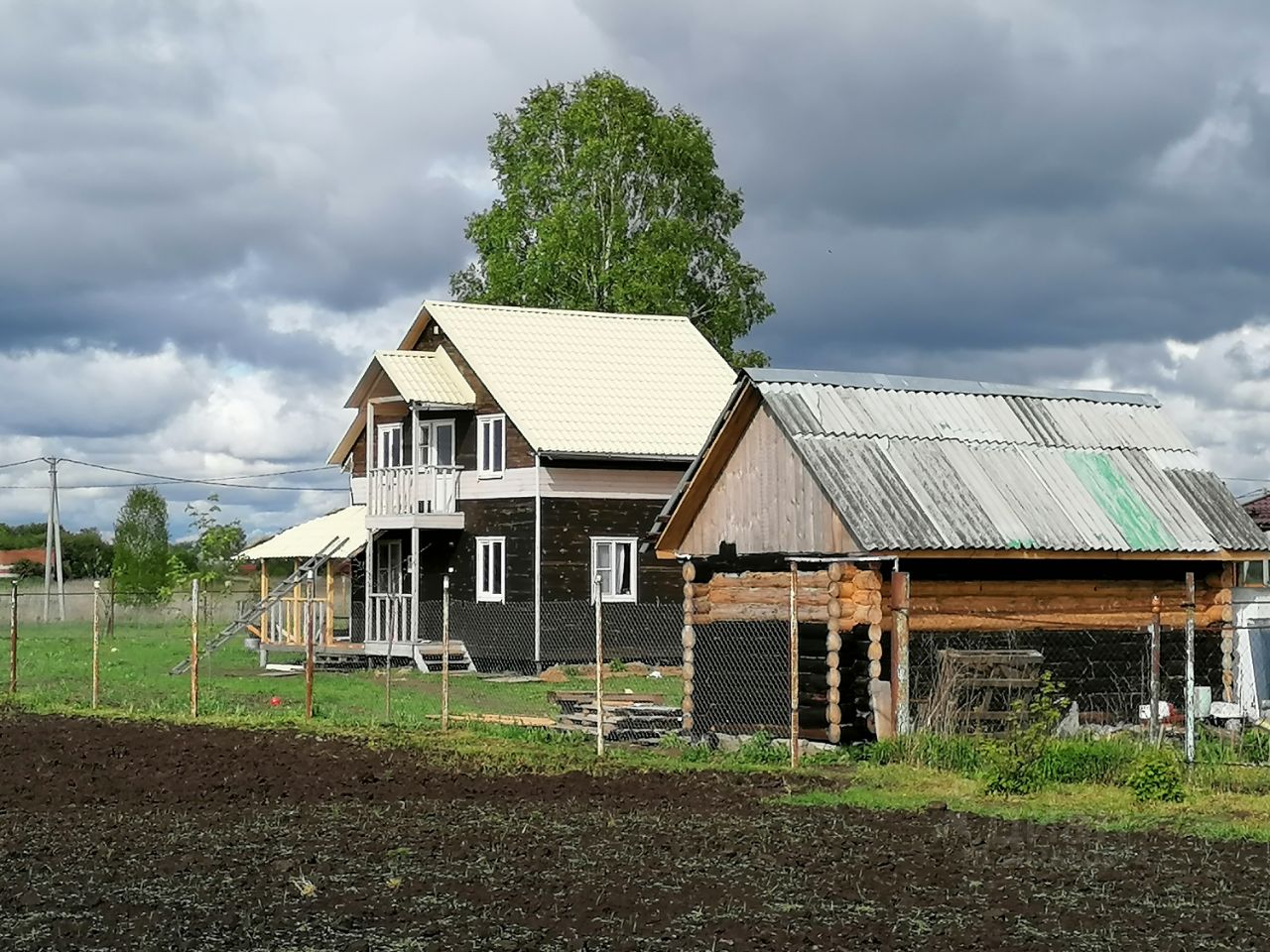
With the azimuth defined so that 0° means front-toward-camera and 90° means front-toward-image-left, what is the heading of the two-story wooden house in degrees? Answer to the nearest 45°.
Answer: approximately 45°

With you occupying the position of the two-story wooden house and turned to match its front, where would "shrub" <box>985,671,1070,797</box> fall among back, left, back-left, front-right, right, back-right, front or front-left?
front-left

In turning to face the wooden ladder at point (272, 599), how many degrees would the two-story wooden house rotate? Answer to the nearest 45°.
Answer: approximately 45° to its right

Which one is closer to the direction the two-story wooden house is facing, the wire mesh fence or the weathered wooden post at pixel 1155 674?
the wire mesh fence

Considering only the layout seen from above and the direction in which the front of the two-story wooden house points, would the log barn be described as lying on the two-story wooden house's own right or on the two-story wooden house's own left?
on the two-story wooden house's own left

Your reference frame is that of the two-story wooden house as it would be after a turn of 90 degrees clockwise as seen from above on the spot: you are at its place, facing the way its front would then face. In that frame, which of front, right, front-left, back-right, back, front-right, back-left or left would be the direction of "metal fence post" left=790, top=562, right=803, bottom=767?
back-left
